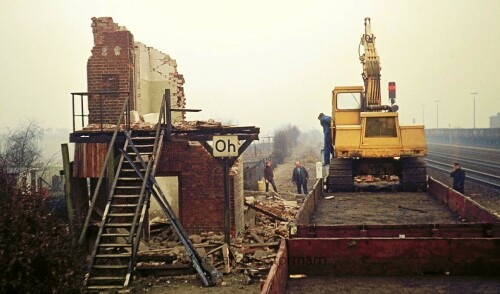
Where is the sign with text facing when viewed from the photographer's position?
facing the viewer

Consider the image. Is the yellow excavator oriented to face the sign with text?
no

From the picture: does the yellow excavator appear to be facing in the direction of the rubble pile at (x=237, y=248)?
no

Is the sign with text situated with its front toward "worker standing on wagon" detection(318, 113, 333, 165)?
no

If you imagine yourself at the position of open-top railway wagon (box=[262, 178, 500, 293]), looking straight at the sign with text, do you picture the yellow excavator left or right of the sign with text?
right

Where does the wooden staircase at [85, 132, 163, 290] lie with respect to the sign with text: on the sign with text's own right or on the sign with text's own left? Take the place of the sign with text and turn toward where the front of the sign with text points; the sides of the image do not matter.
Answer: on the sign with text's own right
